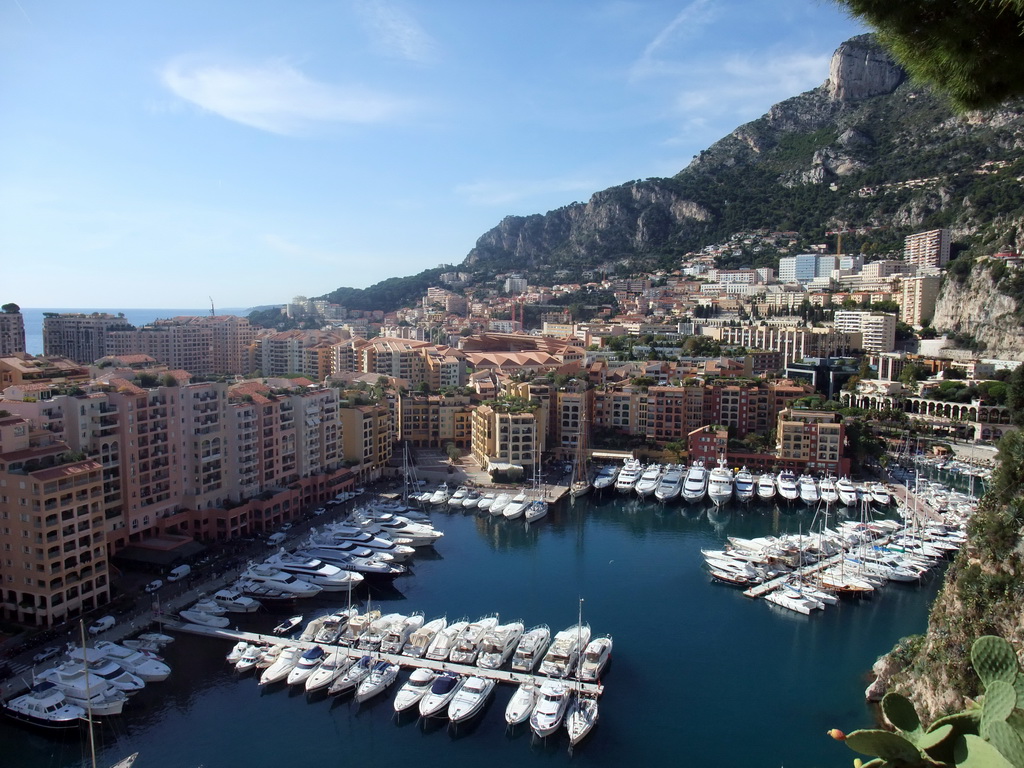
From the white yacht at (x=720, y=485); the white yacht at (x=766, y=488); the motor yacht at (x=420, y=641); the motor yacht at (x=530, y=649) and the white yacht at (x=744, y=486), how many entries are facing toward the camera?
3

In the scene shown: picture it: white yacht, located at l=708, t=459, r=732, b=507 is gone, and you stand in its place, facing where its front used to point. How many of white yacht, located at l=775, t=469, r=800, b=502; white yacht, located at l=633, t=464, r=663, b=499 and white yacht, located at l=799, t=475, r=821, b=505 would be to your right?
1

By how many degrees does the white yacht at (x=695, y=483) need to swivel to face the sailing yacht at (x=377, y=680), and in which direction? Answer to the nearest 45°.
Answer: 0° — it already faces it

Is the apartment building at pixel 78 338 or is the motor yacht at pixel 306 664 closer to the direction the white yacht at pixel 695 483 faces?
the motor yacht

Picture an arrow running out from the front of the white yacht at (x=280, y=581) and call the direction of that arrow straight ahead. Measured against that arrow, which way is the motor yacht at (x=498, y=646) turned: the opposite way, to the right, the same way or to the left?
to the left

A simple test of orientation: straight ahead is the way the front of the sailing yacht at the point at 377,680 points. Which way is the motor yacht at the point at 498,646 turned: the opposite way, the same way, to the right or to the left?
the opposite way

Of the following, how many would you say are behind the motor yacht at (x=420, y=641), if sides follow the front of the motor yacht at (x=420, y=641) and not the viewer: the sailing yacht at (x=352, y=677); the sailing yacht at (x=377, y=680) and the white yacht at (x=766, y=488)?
2

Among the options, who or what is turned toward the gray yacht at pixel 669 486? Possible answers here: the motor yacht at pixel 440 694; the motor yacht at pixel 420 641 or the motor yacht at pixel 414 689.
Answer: the motor yacht at pixel 420 641

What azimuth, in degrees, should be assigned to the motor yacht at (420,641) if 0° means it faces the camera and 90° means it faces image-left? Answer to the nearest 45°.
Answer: approximately 225°

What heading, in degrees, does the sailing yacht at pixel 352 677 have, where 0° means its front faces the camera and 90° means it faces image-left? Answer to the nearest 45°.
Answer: approximately 45°

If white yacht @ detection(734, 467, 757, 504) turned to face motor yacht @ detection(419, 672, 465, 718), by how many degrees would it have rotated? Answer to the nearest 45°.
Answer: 0° — it already faces it

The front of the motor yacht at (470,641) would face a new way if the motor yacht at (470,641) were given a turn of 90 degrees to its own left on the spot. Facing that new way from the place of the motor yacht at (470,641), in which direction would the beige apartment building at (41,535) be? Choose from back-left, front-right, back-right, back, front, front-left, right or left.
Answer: front-left

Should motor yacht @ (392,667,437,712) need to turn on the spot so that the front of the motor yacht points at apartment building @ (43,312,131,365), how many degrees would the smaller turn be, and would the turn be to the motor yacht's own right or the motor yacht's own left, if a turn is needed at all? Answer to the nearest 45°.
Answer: approximately 90° to the motor yacht's own right

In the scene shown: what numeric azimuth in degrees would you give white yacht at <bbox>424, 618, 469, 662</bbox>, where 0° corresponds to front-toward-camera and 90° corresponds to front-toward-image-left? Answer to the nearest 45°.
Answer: approximately 225°
